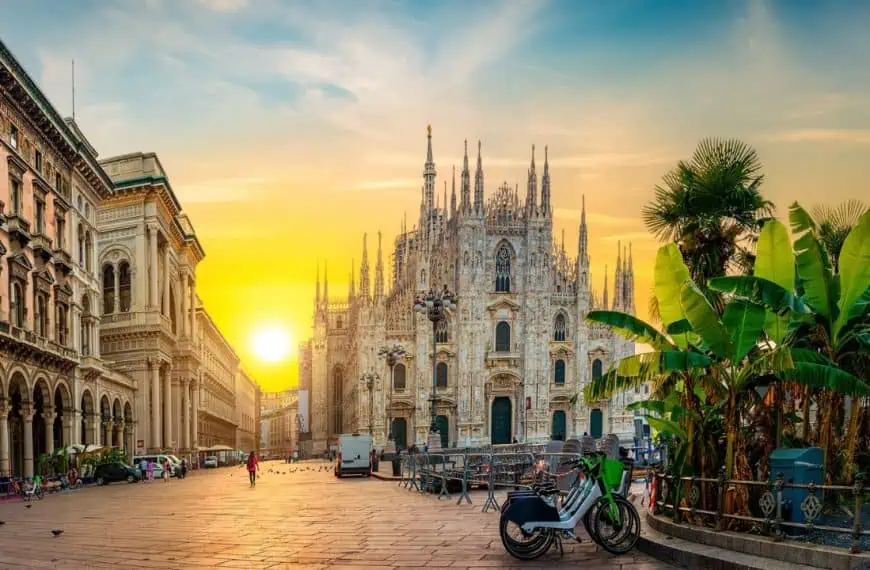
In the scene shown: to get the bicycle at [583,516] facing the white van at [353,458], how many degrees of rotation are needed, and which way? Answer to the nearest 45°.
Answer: approximately 90° to its left

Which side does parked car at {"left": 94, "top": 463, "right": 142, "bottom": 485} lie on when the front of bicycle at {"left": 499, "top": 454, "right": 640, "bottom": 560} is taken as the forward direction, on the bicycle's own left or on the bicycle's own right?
on the bicycle's own left

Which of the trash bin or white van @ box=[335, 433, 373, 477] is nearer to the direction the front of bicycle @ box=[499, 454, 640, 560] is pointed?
the trash bin

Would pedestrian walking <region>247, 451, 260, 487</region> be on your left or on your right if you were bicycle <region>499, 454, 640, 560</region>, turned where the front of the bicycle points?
on your left

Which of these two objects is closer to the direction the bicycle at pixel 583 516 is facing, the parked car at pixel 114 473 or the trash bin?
the trash bin

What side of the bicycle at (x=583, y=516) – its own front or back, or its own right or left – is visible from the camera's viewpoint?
right
